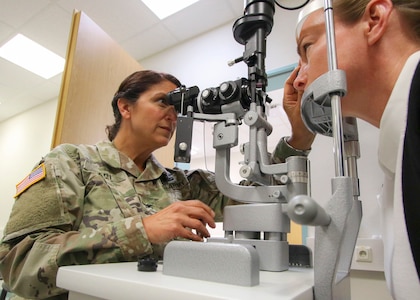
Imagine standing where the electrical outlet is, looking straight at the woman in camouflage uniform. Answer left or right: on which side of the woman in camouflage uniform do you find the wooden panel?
right

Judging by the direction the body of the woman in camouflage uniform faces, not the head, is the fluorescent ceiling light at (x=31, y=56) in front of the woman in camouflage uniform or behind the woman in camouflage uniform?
behind

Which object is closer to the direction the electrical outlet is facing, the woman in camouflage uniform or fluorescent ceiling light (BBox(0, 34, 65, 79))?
the woman in camouflage uniform

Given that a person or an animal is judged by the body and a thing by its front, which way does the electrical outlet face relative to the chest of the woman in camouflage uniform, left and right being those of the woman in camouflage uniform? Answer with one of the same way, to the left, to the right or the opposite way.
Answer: to the right

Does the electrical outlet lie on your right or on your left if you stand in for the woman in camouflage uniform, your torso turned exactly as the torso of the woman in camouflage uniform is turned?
on your left

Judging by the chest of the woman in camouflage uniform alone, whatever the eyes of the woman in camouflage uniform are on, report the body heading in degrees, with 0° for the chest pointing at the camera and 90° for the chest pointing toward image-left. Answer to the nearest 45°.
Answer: approximately 315°

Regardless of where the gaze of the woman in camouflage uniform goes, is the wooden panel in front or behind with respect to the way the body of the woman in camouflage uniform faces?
behind

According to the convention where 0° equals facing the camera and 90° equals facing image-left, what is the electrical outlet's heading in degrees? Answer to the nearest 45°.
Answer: approximately 0°

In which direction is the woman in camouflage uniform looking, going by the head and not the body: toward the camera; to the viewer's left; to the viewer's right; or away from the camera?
to the viewer's right
